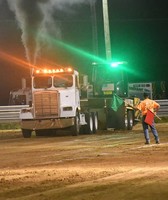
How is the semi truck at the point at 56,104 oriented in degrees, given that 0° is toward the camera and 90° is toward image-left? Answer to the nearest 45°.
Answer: approximately 45°

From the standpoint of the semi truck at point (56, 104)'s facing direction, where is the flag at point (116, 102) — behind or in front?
behind
